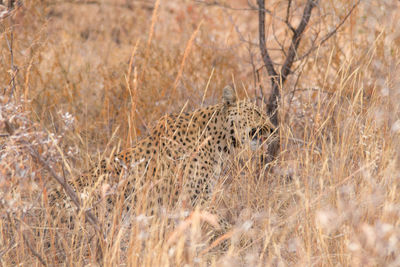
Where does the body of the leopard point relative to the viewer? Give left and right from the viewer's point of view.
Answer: facing to the right of the viewer
